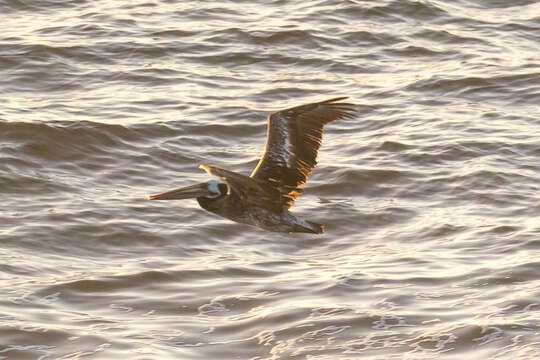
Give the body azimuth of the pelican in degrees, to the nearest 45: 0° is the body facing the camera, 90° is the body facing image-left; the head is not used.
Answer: approximately 90°
